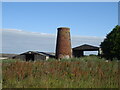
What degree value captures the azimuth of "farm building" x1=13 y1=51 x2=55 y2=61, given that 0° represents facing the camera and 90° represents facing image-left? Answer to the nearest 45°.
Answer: approximately 0°

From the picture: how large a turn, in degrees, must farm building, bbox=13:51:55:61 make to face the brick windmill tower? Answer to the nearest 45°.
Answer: approximately 90° to its left

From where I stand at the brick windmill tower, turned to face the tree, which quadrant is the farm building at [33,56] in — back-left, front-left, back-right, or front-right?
back-right

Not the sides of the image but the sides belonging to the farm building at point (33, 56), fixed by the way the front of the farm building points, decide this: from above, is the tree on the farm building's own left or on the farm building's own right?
on the farm building's own left

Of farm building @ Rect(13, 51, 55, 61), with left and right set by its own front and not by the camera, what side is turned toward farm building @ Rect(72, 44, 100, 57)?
left
